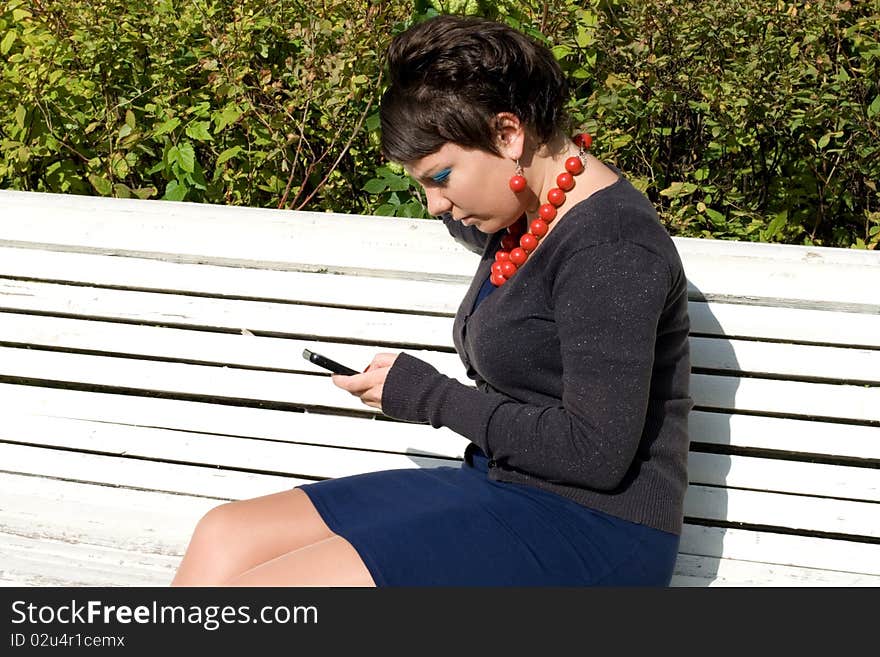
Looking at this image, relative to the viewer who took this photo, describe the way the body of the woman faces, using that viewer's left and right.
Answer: facing to the left of the viewer

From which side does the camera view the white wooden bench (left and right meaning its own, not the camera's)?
front

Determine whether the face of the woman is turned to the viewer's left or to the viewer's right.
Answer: to the viewer's left
